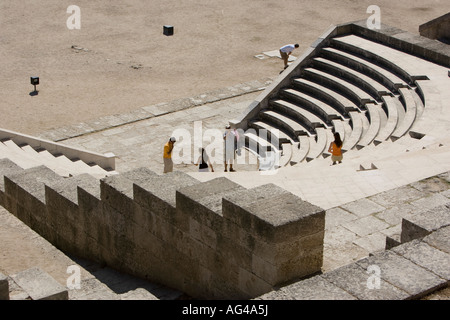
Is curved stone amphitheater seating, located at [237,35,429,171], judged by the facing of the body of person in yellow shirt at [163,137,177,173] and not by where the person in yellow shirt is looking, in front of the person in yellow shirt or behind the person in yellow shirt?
in front

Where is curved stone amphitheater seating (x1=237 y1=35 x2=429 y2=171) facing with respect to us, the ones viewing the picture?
facing the viewer and to the left of the viewer

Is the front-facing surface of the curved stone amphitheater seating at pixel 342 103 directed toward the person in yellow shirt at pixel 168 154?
yes

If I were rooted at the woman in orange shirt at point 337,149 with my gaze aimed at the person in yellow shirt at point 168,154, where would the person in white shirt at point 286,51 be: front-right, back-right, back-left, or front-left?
front-right

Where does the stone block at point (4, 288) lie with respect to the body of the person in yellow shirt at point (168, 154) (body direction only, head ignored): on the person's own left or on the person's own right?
on the person's own right

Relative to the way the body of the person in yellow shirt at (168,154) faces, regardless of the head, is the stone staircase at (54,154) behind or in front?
behind

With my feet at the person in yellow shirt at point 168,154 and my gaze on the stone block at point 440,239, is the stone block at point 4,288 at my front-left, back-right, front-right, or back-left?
front-right

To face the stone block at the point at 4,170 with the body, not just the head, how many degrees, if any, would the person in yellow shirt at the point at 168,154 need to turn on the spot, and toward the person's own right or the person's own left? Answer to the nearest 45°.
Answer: approximately 135° to the person's own right

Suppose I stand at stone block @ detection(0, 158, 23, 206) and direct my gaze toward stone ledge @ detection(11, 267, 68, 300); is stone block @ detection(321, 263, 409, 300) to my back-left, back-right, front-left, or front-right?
front-left

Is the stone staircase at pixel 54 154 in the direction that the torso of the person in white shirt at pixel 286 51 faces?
no

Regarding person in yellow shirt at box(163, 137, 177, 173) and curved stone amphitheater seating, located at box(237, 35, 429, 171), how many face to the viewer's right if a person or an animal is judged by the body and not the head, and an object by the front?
1

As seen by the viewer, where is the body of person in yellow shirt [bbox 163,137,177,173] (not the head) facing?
to the viewer's right
